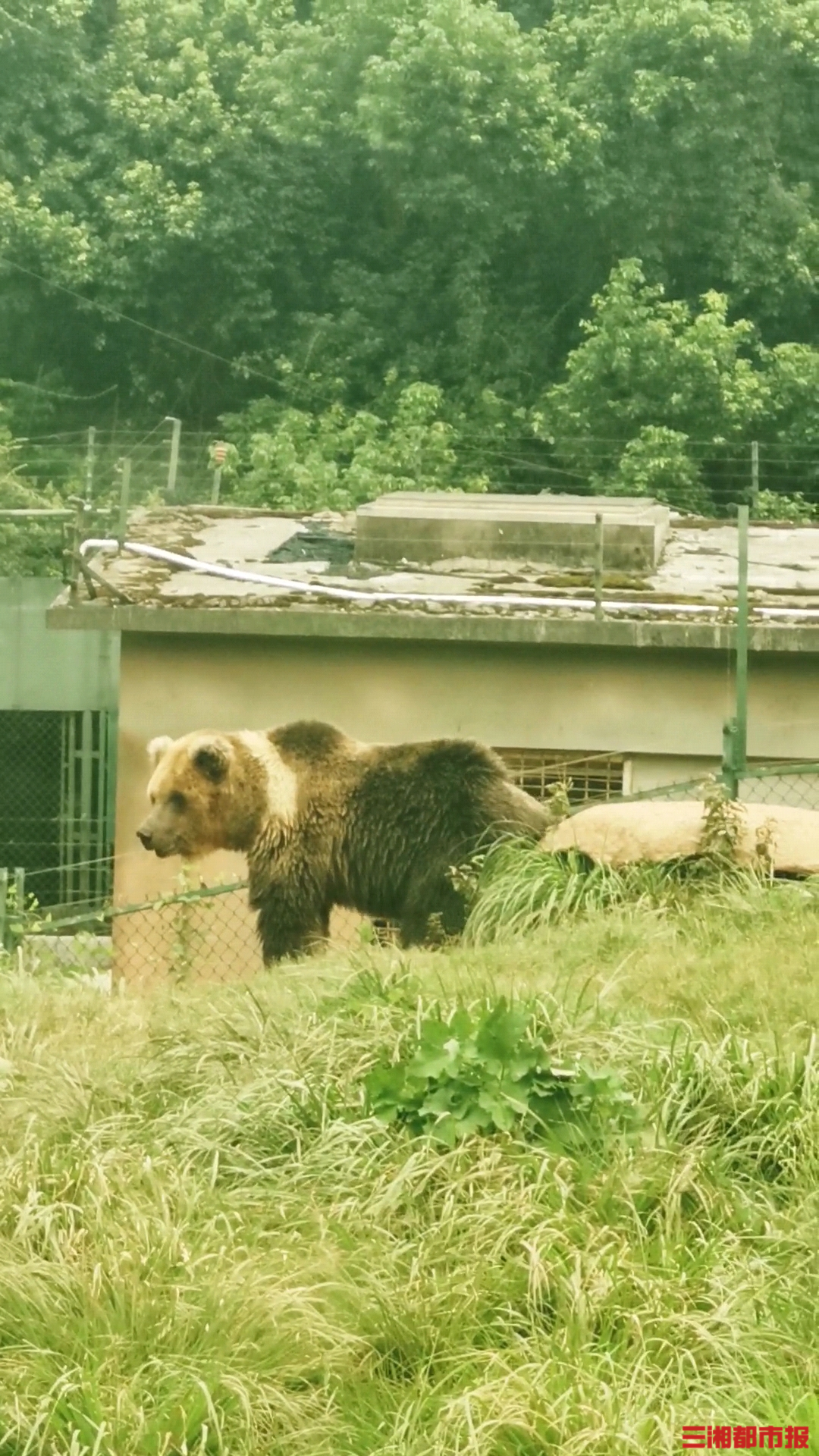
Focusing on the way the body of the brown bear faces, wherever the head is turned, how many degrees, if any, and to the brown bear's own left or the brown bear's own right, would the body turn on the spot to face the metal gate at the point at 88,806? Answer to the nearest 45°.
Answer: approximately 90° to the brown bear's own right

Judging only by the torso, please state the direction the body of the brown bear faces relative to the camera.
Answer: to the viewer's left

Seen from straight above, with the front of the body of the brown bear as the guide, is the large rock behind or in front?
behind

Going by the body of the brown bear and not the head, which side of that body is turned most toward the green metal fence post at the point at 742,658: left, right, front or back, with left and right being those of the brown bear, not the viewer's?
back

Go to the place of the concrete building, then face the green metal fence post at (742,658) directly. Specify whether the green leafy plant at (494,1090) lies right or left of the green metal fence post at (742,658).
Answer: right

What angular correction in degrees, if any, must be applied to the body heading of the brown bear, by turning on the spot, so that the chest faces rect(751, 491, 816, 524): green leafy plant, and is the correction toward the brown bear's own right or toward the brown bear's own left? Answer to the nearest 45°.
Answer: approximately 90° to the brown bear's own right

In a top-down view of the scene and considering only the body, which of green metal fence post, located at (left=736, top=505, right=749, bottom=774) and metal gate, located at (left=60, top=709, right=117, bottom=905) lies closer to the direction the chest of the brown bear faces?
the metal gate

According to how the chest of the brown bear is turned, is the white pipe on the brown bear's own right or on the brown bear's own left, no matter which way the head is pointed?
on the brown bear's own right
